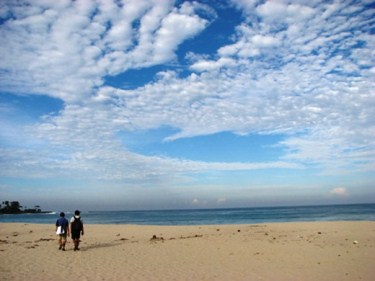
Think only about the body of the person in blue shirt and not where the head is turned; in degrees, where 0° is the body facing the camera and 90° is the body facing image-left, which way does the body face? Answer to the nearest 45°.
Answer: approximately 180°
